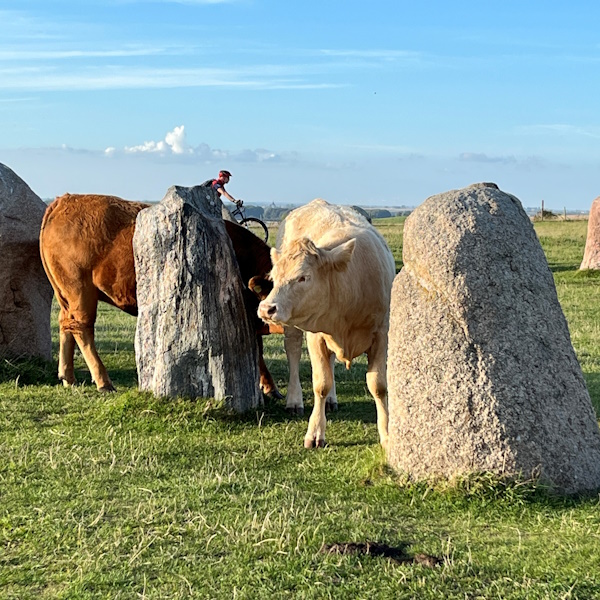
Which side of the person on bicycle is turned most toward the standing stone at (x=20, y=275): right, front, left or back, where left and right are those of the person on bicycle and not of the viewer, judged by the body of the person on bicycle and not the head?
right

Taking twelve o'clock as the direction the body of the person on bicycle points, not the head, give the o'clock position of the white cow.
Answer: The white cow is roughly at 3 o'clock from the person on bicycle.

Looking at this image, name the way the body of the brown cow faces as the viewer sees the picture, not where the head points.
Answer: to the viewer's right

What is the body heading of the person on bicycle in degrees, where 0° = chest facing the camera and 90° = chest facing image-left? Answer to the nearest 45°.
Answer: approximately 270°

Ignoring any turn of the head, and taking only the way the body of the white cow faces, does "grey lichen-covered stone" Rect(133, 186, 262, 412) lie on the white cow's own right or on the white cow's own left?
on the white cow's own right

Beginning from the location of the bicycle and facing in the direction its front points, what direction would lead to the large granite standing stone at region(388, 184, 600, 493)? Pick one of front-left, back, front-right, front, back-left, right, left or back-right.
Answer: right

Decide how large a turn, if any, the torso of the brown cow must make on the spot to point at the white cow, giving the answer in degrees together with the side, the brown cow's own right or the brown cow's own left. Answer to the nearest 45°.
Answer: approximately 45° to the brown cow's own right

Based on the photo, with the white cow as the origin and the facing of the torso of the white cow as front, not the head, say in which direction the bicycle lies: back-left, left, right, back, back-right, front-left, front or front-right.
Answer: back

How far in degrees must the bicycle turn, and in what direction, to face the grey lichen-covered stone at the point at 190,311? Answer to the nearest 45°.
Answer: approximately 90° to its right

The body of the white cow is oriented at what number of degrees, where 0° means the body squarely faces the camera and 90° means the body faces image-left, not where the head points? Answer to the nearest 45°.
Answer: approximately 0°

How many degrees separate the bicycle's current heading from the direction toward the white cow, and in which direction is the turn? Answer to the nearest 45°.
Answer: approximately 90° to its right

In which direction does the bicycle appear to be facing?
to the viewer's right

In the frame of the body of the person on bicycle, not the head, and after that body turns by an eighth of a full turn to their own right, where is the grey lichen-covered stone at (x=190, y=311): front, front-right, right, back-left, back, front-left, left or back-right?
front-right
